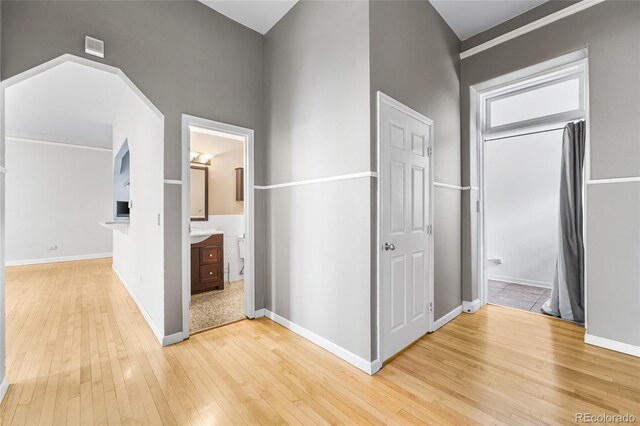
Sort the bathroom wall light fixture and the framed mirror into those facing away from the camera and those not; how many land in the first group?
0

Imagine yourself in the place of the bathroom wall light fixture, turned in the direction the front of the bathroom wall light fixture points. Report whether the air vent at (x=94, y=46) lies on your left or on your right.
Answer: on your right

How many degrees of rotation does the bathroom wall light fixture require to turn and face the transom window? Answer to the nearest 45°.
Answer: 0° — it already faces it

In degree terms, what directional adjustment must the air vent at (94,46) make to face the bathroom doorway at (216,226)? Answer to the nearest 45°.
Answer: approximately 90° to its left

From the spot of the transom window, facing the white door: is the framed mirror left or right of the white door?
right

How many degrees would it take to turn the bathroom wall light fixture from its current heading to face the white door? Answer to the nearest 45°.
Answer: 0° — it already faces it

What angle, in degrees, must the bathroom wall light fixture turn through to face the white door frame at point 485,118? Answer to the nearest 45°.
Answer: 0° — it already faces it

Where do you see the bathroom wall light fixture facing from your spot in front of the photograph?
facing the viewer and to the right of the viewer

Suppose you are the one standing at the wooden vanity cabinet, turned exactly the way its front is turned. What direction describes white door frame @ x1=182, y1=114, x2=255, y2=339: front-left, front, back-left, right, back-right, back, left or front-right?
front-right

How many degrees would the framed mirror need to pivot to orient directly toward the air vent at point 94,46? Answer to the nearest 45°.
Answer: approximately 45° to its right

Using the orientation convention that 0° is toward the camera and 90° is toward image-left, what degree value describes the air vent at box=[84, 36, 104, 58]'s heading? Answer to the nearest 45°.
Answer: approximately 315°
